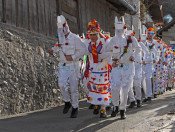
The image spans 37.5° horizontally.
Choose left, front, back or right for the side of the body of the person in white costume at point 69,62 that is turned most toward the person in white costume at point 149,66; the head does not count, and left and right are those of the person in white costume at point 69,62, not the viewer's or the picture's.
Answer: back

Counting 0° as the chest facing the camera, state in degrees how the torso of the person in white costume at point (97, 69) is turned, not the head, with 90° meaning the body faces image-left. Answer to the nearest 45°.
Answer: approximately 0°

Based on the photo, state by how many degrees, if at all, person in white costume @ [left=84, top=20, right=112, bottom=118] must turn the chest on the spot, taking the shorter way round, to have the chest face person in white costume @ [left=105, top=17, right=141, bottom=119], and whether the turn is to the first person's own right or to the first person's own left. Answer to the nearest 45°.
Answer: approximately 45° to the first person's own left

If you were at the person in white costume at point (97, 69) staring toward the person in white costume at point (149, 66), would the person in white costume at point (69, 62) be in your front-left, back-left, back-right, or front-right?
back-left

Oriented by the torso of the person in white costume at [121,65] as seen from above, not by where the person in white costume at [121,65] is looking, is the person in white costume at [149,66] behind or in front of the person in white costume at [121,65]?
behind

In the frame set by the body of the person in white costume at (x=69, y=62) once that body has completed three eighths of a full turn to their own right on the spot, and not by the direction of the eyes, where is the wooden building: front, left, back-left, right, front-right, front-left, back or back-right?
front

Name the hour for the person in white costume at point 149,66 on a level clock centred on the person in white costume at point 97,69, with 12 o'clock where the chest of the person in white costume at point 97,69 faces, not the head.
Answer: the person in white costume at point 149,66 is roughly at 7 o'clock from the person in white costume at point 97,69.

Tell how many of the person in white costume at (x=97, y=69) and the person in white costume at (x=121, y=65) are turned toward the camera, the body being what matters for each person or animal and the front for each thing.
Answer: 2

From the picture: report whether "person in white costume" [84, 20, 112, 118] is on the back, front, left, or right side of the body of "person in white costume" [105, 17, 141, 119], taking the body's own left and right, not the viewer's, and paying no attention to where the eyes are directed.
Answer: right

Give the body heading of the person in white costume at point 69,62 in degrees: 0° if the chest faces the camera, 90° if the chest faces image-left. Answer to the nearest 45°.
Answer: approximately 45°
